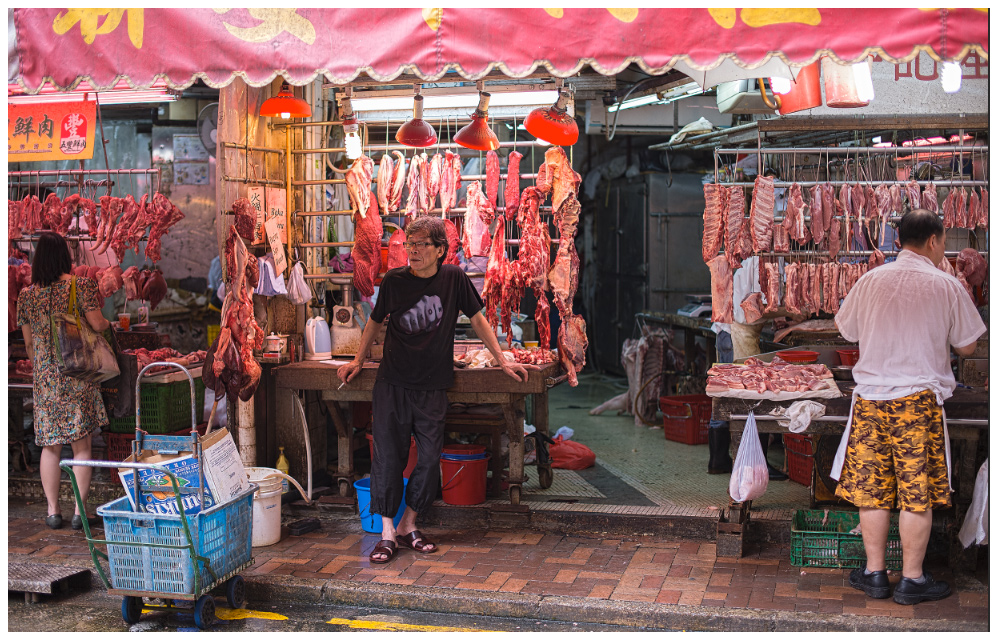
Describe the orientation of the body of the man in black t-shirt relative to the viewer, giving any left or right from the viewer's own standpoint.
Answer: facing the viewer

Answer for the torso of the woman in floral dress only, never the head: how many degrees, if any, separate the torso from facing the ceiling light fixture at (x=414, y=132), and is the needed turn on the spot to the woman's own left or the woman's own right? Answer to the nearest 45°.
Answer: approximately 90° to the woman's own right

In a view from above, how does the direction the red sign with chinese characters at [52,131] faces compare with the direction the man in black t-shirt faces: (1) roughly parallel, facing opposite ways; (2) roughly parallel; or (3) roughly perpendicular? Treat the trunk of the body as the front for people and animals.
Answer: roughly parallel

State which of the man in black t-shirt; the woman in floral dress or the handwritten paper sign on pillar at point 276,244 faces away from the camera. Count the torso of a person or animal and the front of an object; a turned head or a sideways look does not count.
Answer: the woman in floral dress

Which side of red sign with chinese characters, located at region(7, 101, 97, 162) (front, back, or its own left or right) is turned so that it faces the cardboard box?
front

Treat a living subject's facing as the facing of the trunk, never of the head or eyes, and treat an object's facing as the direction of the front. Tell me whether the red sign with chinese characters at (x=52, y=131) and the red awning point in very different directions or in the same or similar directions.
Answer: same or similar directions

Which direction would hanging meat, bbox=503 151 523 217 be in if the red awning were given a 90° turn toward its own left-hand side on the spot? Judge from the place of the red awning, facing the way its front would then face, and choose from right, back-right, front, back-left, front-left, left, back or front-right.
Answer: left

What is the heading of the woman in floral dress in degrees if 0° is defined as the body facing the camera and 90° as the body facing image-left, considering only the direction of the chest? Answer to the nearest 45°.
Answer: approximately 180°

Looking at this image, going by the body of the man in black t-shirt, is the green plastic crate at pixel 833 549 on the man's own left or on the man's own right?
on the man's own left

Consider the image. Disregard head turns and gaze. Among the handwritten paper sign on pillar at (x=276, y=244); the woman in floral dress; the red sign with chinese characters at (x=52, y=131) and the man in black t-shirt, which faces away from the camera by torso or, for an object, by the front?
the woman in floral dress

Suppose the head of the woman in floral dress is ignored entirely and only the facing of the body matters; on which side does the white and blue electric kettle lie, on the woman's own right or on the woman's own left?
on the woman's own right

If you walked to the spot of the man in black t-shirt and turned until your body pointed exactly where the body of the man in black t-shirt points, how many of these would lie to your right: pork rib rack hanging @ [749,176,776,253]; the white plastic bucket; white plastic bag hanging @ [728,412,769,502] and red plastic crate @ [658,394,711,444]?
1

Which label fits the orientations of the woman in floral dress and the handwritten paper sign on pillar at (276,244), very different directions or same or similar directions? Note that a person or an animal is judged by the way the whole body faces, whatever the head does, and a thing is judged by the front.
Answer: very different directions

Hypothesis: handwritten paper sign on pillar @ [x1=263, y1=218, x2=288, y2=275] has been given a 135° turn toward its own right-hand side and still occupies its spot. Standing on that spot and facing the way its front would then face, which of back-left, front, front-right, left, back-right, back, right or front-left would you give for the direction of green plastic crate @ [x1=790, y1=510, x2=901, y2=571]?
back

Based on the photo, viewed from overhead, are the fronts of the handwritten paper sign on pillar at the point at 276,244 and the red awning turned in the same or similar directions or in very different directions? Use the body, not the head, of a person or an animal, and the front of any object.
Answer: same or similar directions

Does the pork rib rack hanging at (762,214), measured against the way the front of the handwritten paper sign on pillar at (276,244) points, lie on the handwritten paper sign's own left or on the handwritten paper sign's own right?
on the handwritten paper sign's own left

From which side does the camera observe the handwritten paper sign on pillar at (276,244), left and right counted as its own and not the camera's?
front
